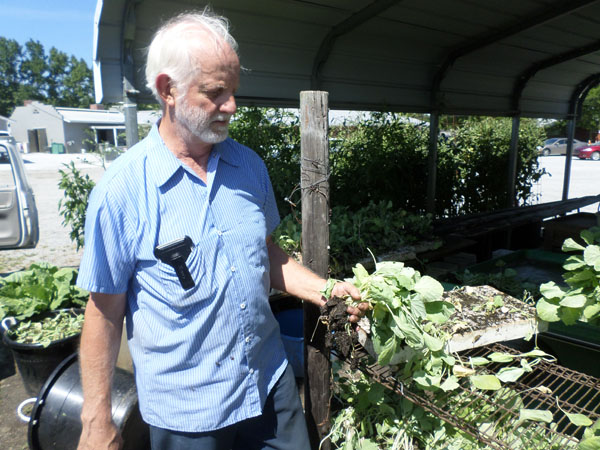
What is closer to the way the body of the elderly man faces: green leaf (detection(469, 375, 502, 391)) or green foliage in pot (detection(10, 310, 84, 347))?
the green leaf

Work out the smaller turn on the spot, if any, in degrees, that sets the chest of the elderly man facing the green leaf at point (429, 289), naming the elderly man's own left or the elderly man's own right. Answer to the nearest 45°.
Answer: approximately 45° to the elderly man's own left

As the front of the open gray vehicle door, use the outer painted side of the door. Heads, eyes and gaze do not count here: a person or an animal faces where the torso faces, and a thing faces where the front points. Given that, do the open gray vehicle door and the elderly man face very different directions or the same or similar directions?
very different directions

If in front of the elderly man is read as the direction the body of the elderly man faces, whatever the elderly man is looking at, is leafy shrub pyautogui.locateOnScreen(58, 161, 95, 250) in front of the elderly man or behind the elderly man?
behind

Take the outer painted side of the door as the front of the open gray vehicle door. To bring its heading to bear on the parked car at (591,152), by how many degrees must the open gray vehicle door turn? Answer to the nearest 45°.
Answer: approximately 90° to its right

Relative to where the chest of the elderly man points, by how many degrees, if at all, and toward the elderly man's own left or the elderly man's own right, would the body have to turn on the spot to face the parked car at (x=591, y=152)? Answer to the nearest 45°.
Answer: approximately 90° to the elderly man's own left
